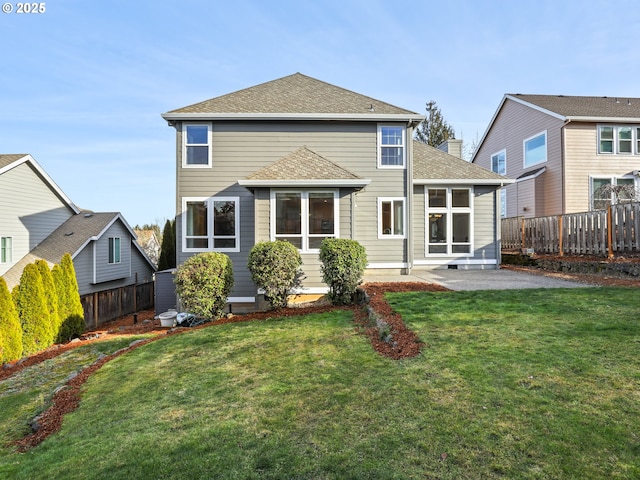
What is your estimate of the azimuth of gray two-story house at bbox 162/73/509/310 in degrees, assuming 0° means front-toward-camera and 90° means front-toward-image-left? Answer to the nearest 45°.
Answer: approximately 180°

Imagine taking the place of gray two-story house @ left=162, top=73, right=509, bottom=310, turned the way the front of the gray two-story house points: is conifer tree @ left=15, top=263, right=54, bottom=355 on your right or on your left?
on your left

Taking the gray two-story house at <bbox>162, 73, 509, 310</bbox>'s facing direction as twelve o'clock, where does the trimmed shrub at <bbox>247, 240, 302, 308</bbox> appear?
The trimmed shrub is roughly at 6 o'clock from the gray two-story house.

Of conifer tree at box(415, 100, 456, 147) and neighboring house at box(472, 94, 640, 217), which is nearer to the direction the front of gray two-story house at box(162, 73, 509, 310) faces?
the conifer tree

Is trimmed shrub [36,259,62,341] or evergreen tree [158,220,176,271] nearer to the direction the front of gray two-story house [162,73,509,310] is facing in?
the evergreen tree

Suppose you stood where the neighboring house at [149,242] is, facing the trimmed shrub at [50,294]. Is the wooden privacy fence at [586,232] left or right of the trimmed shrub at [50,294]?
left

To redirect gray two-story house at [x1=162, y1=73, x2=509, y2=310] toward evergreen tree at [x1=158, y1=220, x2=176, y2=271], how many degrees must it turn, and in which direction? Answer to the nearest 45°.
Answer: approximately 45° to its left

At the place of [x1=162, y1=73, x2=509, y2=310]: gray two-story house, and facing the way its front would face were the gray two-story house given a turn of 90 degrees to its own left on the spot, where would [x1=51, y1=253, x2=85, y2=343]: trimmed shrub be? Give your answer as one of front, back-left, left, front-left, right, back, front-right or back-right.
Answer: front

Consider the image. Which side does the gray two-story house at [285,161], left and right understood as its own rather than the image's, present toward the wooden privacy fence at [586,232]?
right

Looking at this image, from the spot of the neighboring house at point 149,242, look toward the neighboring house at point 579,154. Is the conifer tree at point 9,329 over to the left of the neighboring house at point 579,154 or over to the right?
right

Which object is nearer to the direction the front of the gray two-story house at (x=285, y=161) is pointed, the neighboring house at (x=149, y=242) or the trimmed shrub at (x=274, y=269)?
the neighboring house

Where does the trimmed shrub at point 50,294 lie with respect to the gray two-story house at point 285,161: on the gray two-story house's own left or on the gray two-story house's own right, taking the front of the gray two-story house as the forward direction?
on the gray two-story house's own left
